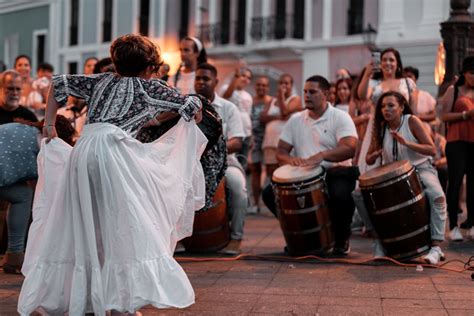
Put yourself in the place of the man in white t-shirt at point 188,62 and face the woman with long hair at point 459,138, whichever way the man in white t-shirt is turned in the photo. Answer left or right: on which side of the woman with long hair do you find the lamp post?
left

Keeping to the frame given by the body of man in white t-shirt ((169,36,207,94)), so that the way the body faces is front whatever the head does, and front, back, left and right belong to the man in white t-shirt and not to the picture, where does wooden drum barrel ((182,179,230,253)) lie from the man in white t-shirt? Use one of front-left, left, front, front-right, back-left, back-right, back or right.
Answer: front-left

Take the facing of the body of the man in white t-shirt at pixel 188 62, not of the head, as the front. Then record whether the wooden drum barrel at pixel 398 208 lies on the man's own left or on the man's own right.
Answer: on the man's own left

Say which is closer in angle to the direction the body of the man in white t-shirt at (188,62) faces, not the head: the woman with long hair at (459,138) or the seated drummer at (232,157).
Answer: the seated drummer

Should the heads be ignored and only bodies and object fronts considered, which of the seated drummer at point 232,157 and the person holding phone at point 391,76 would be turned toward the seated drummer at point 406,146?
the person holding phone

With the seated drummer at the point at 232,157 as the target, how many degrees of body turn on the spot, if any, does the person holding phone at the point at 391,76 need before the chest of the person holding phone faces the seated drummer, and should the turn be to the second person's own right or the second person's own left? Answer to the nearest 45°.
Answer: approximately 45° to the second person's own right

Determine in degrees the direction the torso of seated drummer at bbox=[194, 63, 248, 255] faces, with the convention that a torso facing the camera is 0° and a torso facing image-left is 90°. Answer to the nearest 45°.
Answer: approximately 45°

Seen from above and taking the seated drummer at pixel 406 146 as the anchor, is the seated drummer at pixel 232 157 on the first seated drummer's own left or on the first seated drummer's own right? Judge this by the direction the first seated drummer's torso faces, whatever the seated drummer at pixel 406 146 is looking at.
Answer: on the first seated drummer's own right

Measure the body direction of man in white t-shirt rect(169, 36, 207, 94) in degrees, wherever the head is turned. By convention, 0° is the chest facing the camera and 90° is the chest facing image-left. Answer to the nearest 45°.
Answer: approximately 45°

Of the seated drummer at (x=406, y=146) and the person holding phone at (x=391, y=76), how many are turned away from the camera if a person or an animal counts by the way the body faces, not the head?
0

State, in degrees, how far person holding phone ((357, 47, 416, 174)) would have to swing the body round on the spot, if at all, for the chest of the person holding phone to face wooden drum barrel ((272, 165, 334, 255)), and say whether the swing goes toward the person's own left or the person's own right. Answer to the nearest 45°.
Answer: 0° — they already face it
